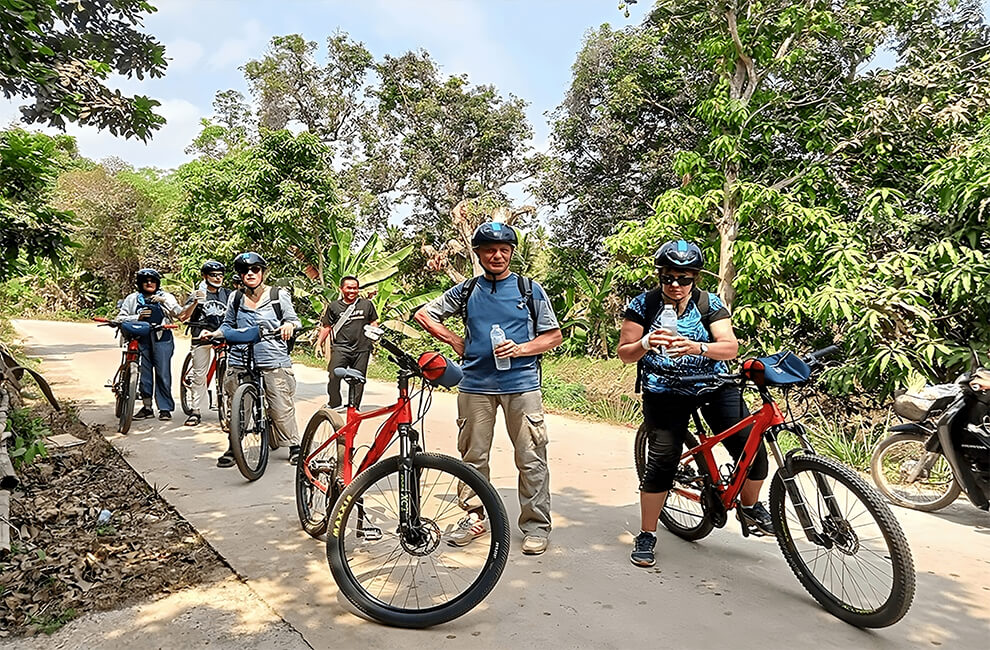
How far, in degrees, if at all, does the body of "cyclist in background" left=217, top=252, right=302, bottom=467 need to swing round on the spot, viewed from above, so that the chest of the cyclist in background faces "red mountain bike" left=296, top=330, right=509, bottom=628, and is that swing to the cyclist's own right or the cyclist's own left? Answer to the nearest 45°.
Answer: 0° — they already face it

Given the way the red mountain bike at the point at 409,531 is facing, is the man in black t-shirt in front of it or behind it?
behind

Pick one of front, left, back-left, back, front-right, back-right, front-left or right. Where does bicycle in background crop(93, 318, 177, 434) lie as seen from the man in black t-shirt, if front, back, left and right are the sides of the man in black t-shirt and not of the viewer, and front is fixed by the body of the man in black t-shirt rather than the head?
right

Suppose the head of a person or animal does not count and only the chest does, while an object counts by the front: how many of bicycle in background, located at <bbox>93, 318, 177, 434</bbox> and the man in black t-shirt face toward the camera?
2

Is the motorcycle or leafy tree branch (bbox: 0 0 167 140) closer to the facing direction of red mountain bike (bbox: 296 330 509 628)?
the motorcycle

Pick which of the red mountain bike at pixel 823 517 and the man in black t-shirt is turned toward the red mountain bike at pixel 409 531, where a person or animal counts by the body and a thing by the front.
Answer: the man in black t-shirt

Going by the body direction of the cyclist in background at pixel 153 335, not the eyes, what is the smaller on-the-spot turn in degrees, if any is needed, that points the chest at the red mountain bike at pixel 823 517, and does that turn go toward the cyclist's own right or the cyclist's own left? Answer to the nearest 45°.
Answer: approximately 45° to the cyclist's own left

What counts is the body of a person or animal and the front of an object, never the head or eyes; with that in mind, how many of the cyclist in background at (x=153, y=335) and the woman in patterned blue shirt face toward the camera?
2

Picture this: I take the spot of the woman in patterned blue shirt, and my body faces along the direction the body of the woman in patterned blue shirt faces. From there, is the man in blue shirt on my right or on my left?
on my right

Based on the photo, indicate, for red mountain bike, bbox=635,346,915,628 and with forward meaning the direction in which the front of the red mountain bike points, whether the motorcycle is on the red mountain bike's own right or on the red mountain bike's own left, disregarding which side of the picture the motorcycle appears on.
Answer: on the red mountain bike's own left

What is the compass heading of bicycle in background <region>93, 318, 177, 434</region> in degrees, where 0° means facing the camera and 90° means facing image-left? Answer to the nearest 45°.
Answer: approximately 0°

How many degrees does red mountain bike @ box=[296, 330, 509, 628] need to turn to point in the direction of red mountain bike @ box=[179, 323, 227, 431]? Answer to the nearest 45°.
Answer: approximately 180°
